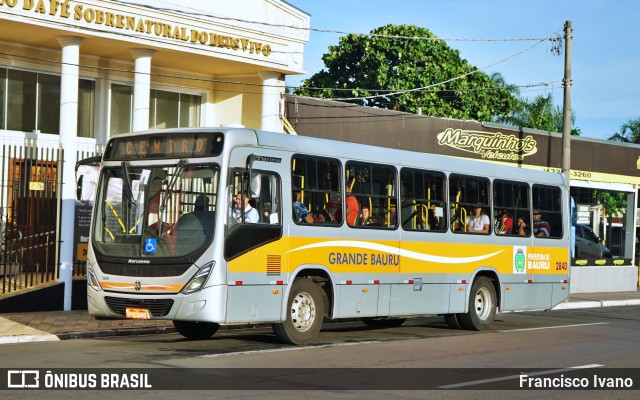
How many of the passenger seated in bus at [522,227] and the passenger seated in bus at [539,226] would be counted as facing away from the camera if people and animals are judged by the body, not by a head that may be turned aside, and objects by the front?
0

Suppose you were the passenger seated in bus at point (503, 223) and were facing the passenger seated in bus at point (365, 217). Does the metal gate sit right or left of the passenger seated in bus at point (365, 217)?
right

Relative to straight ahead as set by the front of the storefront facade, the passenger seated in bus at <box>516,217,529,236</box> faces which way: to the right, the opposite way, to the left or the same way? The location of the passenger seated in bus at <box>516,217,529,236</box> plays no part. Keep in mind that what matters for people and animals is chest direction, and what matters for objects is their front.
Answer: to the right

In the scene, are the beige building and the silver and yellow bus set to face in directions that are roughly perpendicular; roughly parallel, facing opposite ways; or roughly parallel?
roughly perpendicular

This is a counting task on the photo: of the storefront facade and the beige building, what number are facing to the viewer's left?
0

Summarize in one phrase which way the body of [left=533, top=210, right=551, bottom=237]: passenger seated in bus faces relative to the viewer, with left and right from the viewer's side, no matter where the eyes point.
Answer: facing the viewer and to the left of the viewer

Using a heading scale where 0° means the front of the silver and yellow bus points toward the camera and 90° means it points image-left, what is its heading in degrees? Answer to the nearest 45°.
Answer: approximately 45°

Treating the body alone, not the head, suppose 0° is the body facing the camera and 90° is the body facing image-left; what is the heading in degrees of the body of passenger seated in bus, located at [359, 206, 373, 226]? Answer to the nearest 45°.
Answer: approximately 45°

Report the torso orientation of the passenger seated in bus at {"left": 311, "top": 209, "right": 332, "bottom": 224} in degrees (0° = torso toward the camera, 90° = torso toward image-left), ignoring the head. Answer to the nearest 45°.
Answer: approximately 45°

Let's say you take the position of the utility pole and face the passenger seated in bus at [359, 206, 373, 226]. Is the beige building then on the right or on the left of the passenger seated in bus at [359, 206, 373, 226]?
right

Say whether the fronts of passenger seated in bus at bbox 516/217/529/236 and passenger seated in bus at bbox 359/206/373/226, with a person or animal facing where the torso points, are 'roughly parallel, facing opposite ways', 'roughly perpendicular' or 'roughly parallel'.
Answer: roughly parallel

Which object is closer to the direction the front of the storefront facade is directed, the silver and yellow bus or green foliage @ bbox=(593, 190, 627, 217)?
the silver and yellow bus

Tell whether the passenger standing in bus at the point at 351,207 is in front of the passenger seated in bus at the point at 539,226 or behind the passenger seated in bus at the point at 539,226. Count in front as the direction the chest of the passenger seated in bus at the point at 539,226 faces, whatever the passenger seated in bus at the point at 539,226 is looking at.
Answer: in front

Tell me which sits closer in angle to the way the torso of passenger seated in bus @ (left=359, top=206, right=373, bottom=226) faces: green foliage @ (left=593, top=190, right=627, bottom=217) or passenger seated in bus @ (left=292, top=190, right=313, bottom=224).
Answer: the passenger seated in bus

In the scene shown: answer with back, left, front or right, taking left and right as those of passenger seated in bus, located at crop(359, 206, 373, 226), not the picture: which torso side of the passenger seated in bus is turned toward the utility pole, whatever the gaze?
back

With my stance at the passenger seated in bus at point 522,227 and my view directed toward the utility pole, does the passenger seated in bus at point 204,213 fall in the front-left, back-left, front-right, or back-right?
back-left
